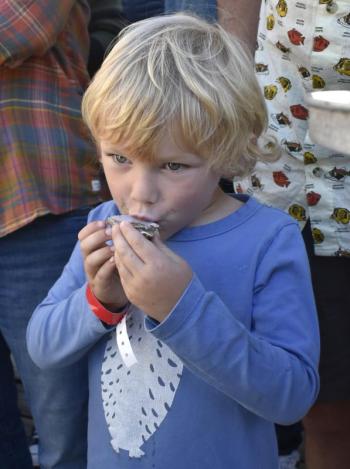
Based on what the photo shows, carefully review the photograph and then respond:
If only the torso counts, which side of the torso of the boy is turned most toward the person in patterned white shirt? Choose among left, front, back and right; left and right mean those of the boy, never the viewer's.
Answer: back

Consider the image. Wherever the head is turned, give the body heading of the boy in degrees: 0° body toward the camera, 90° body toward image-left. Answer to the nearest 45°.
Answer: approximately 45°
